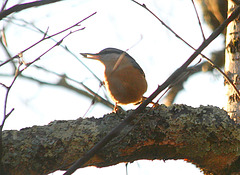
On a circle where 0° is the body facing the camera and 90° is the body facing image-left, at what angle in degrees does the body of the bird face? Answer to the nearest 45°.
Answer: approximately 90°
